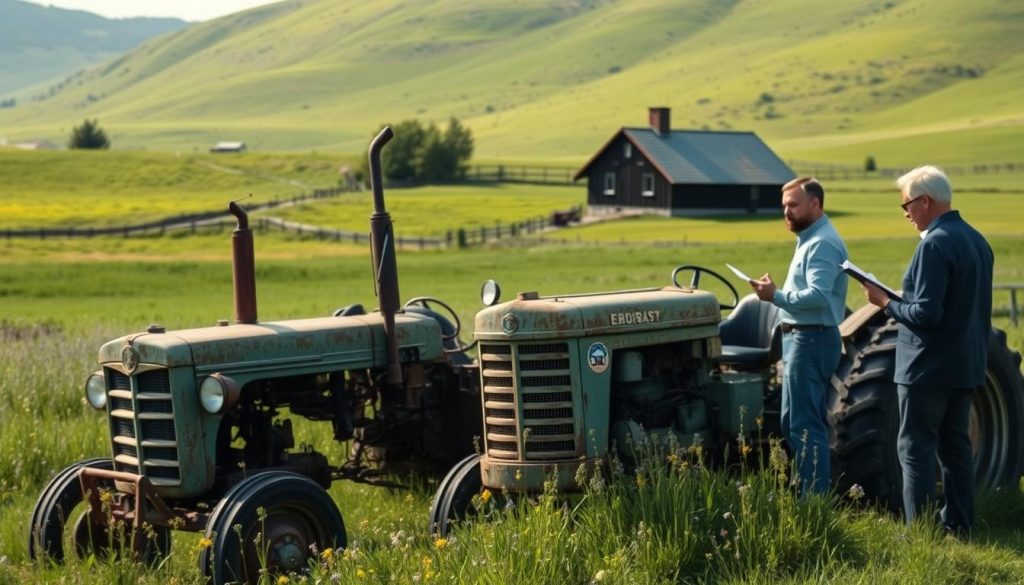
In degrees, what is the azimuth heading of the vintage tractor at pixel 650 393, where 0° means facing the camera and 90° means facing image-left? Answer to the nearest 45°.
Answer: approximately 45°

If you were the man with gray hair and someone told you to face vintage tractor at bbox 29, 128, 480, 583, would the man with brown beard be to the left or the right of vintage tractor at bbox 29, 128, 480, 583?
right

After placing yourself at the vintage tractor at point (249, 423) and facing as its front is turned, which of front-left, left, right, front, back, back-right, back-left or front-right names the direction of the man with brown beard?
back-left

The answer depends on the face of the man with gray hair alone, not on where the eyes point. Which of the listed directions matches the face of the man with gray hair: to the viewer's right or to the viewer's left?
to the viewer's left

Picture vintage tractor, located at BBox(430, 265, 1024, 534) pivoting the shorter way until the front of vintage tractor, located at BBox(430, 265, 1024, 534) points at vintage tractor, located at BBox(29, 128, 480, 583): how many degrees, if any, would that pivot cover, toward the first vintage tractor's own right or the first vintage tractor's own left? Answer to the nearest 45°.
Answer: approximately 45° to the first vintage tractor's own right

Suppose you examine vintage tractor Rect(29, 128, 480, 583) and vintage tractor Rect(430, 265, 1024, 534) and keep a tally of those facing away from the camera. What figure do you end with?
0
